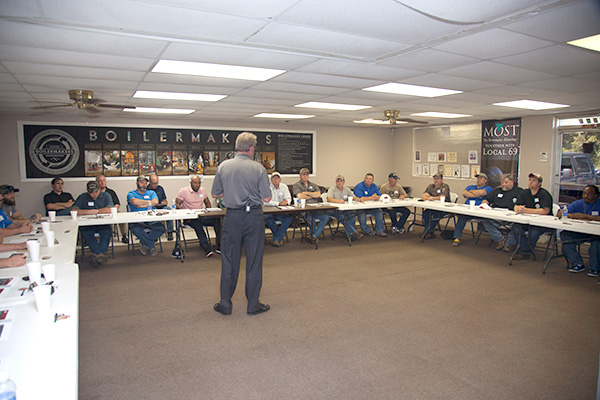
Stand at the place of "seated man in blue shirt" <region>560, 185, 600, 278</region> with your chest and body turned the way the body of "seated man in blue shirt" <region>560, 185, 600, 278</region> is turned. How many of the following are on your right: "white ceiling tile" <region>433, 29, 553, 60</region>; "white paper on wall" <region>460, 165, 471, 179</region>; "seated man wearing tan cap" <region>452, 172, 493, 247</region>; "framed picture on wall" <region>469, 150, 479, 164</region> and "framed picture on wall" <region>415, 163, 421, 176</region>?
4

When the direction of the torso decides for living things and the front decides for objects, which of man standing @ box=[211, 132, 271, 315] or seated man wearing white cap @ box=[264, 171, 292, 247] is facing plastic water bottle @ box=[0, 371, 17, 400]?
the seated man wearing white cap

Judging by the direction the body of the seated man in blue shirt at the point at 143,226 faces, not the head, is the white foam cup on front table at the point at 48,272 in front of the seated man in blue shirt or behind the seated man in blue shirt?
in front

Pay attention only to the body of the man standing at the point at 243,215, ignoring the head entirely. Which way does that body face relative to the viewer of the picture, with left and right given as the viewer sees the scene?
facing away from the viewer

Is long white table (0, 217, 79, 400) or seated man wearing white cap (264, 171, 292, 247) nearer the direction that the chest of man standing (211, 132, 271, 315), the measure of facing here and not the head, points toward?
the seated man wearing white cap

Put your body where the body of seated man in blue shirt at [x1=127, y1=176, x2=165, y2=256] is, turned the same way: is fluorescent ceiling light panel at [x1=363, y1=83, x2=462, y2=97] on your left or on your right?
on your left

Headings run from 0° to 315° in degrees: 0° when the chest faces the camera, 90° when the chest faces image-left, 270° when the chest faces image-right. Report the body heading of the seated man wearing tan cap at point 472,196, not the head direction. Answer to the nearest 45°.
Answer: approximately 45°

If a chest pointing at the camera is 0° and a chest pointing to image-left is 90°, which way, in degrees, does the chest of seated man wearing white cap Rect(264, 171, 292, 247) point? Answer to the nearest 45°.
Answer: approximately 0°

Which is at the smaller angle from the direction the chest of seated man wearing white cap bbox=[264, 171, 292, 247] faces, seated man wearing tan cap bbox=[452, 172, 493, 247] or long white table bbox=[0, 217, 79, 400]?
the long white table

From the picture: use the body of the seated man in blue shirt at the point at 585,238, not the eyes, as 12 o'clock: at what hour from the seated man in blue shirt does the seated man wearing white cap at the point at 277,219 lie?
The seated man wearing white cap is roughly at 1 o'clock from the seated man in blue shirt.

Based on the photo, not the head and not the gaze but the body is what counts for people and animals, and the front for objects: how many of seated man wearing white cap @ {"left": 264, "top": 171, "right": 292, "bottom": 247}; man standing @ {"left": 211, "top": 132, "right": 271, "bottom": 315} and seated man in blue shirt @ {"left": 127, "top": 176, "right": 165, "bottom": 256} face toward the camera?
2

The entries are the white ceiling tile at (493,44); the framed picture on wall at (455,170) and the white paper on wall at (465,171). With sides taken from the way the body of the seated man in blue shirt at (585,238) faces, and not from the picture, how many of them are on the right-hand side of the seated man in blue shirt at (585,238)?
2

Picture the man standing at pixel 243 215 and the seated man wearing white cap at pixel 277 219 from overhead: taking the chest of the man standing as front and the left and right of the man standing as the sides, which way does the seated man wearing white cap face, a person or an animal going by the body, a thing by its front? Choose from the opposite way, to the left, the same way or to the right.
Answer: the opposite way
